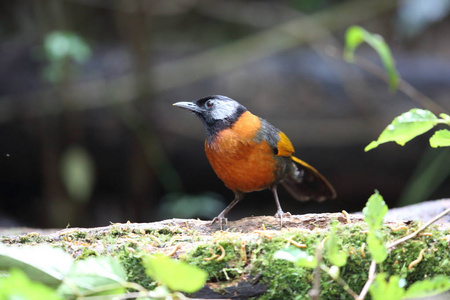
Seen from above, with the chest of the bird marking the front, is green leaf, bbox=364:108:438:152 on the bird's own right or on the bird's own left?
on the bird's own left

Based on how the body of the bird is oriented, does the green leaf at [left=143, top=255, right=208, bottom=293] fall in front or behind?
in front

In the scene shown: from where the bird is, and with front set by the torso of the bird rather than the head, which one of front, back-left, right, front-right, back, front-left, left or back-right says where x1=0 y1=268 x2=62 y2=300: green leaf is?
front-left

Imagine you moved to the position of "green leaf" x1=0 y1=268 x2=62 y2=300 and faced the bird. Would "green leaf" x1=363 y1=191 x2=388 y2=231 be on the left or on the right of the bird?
right

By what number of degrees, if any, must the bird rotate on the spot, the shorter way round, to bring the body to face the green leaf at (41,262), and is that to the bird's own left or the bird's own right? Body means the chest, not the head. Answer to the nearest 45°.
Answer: approximately 45° to the bird's own left

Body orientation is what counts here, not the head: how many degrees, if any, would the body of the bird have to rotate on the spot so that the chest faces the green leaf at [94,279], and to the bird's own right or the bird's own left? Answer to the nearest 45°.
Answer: approximately 45° to the bird's own left

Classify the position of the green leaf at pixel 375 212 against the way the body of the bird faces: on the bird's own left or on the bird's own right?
on the bird's own left

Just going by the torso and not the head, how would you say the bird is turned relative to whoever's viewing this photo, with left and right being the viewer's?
facing the viewer and to the left of the viewer
